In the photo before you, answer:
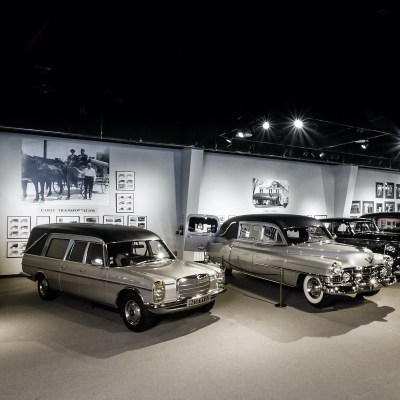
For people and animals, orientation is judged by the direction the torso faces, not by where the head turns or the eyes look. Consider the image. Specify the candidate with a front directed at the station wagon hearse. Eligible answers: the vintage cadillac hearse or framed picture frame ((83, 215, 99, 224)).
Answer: the framed picture frame

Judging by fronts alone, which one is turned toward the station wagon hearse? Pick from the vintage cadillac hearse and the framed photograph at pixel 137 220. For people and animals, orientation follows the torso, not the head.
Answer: the framed photograph

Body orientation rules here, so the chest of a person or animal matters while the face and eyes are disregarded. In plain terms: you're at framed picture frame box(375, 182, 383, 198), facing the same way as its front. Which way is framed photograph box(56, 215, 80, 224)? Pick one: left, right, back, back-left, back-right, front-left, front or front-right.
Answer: front-right

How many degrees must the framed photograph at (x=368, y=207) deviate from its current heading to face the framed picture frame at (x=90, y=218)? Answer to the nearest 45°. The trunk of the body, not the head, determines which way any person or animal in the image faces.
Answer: approximately 45° to its right

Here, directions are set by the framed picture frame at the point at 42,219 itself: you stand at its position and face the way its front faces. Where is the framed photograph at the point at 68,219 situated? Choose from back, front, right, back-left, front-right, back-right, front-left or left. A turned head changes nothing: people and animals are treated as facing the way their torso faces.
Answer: left

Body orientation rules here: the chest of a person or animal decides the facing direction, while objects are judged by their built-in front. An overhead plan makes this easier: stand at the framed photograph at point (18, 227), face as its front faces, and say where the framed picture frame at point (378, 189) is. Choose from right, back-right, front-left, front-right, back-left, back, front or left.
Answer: left

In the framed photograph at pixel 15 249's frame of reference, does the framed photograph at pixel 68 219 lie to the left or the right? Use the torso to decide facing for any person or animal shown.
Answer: on its left

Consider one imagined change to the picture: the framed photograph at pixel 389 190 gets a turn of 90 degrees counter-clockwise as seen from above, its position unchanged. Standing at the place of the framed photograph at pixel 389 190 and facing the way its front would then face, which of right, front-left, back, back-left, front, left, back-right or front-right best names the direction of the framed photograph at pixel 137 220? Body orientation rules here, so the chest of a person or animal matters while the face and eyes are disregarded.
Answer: back-right

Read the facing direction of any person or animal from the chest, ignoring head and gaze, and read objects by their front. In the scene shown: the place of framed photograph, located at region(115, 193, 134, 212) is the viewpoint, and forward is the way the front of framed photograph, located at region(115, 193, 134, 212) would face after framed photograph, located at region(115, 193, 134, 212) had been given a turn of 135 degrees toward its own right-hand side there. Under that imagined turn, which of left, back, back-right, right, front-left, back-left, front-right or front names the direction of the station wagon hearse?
back-left

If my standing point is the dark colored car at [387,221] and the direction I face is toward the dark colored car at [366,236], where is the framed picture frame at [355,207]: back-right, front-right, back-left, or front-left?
back-right

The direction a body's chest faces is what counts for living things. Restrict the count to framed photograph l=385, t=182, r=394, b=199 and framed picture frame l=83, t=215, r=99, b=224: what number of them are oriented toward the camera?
2

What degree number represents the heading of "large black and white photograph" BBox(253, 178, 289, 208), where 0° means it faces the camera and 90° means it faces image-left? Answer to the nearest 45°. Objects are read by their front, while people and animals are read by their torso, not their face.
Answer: approximately 0°

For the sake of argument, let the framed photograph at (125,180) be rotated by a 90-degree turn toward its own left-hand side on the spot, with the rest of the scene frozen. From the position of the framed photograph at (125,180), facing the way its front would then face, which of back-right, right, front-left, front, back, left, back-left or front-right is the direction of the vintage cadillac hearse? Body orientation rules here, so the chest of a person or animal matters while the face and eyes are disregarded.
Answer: front-right

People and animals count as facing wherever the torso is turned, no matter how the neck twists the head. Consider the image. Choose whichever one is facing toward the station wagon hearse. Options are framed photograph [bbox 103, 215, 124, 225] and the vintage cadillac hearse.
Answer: the framed photograph

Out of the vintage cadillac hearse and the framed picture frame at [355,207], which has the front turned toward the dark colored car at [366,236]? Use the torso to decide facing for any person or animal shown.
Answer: the framed picture frame

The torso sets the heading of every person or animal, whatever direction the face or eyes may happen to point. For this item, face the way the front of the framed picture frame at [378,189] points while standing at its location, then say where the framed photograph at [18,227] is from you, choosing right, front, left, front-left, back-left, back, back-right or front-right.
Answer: front-right

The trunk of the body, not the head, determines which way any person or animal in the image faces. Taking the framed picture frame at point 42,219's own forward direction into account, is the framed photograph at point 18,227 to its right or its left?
on its right
